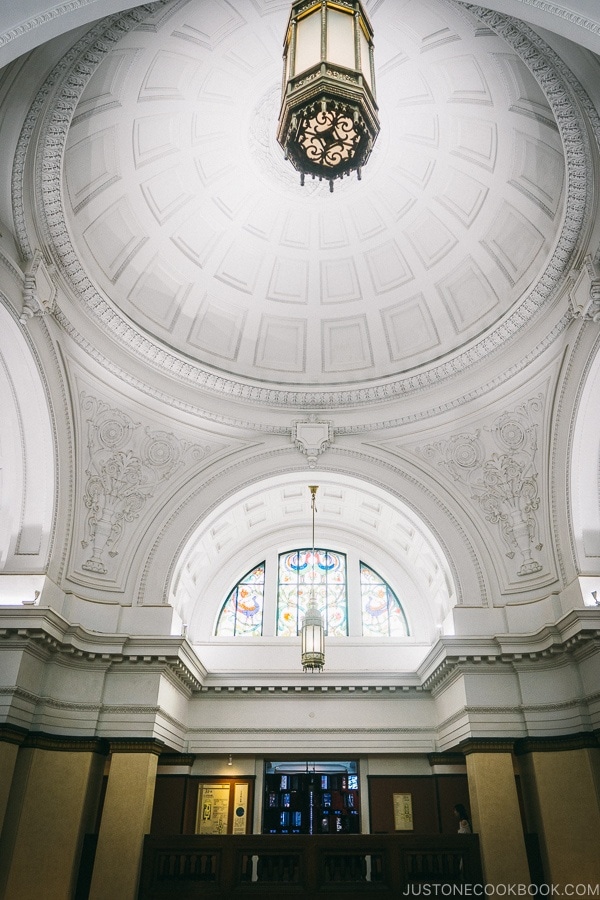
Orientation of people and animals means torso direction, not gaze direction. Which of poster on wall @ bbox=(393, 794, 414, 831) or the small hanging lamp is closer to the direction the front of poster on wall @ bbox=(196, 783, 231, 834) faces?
the small hanging lamp

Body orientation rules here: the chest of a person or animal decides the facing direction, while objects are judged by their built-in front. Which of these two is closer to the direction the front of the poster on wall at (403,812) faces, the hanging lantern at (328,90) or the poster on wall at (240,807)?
the hanging lantern

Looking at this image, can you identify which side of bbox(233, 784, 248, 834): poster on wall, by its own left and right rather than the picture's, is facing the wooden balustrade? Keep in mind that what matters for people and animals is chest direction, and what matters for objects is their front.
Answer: front

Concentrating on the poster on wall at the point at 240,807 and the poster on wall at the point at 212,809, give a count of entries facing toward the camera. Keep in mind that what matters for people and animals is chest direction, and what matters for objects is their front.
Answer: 2

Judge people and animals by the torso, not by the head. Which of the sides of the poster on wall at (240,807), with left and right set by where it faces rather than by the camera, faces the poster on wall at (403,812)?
left

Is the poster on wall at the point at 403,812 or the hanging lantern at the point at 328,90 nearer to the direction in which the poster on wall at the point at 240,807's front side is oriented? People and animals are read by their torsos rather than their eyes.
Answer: the hanging lantern

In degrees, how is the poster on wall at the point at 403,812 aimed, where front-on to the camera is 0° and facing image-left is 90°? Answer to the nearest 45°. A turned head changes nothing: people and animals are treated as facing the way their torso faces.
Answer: approximately 0°

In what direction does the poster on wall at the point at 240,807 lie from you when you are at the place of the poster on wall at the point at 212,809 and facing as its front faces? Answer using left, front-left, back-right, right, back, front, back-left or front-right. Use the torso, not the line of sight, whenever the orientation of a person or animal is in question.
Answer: left

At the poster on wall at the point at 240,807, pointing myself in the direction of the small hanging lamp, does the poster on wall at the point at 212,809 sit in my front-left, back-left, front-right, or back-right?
back-right
